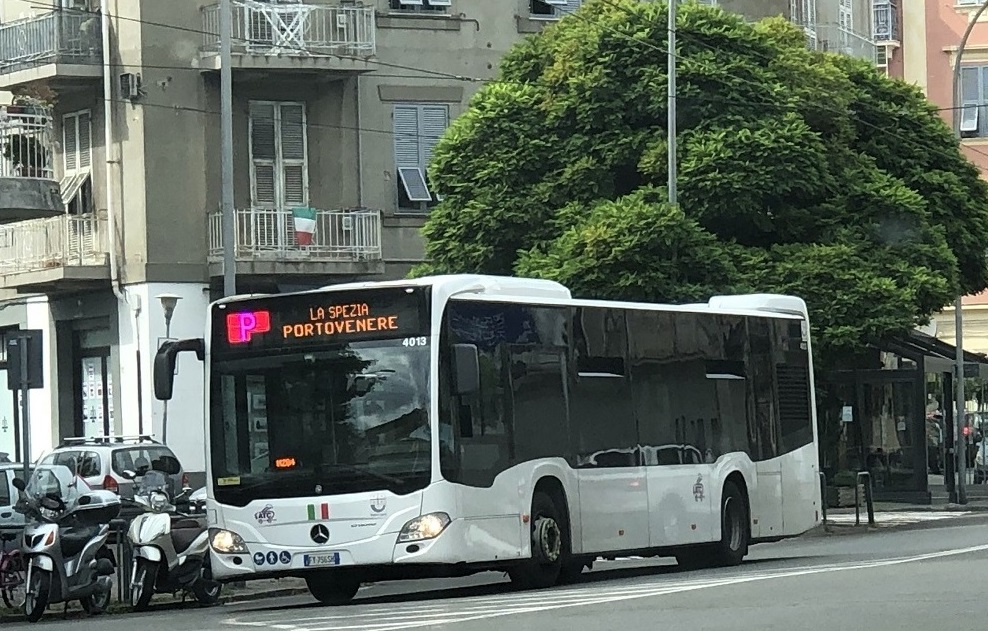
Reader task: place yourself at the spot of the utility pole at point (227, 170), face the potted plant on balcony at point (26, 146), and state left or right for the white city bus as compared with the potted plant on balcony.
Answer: left

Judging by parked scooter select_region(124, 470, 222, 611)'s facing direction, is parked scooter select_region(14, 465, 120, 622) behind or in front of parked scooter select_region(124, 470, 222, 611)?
in front

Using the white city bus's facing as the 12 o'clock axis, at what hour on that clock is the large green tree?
The large green tree is roughly at 5 o'clock from the white city bus.

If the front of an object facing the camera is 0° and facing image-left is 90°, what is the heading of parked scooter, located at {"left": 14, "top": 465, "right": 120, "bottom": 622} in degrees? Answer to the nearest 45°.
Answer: approximately 45°

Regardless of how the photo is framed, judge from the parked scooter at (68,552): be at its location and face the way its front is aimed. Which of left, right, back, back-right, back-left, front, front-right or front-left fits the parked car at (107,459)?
back-right

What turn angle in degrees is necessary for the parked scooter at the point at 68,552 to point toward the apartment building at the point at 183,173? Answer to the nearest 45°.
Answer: approximately 135° to its right

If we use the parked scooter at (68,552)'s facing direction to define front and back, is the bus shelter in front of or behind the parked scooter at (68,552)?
behind

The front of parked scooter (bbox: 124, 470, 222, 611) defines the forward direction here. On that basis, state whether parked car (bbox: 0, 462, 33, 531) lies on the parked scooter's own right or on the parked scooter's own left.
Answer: on the parked scooter's own right

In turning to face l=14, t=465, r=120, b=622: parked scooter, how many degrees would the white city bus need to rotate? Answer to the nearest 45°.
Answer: approximately 45° to its right

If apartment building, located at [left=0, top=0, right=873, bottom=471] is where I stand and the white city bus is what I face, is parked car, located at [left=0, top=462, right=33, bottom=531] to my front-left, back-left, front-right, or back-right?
front-right

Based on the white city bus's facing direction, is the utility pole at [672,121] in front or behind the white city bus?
behind

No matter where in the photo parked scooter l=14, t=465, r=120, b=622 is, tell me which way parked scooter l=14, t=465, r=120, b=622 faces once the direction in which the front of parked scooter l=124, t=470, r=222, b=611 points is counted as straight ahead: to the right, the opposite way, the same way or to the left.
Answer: the same way

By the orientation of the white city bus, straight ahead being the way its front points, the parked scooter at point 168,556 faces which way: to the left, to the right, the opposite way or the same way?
the same way

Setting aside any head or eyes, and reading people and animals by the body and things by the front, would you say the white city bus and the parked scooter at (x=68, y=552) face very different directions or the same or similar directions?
same or similar directions

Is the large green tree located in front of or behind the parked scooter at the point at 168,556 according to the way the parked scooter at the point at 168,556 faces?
behind

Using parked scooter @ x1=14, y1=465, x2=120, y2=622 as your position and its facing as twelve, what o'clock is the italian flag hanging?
The italian flag hanging is roughly at 5 o'clock from the parked scooter.

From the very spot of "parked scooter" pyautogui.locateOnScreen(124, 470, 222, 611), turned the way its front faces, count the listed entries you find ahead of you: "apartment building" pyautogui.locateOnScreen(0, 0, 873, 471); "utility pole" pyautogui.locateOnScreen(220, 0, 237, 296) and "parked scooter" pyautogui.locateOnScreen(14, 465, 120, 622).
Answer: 1
